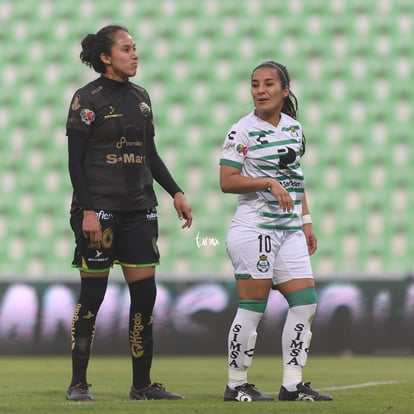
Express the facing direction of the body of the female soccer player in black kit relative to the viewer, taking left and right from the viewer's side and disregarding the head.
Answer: facing the viewer and to the right of the viewer

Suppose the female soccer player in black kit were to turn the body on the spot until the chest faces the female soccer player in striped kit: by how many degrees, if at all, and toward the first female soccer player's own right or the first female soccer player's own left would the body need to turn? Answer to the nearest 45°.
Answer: approximately 45° to the first female soccer player's own left
